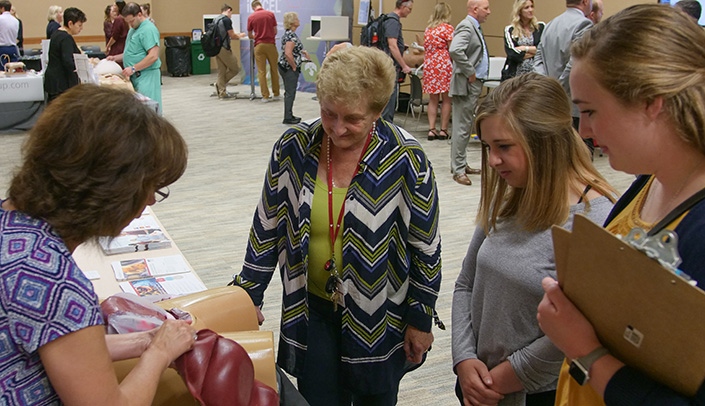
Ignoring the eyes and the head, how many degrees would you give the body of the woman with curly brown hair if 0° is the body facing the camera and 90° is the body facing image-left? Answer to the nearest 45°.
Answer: approximately 270°

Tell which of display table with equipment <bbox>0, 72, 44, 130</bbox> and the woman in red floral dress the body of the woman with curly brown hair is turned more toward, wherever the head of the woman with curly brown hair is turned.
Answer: the woman in red floral dress

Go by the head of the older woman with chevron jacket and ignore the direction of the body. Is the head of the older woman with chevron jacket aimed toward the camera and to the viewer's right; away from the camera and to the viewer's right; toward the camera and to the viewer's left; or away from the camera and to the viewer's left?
toward the camera and to the viewer's left

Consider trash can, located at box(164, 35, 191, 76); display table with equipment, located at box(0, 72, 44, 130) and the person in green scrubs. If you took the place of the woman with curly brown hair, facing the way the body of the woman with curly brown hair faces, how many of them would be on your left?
3

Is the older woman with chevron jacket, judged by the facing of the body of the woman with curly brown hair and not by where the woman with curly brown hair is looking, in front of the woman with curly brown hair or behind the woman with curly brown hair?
in front

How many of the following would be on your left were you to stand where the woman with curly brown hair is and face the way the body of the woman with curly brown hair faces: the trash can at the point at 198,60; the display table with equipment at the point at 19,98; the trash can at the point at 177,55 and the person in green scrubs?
4

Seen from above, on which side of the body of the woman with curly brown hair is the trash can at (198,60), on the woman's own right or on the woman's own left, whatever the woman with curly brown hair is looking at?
on the woman's own left

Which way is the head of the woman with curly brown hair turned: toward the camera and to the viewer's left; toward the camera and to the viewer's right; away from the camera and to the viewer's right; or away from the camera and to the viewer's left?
away from the camera and to the viewer's right
